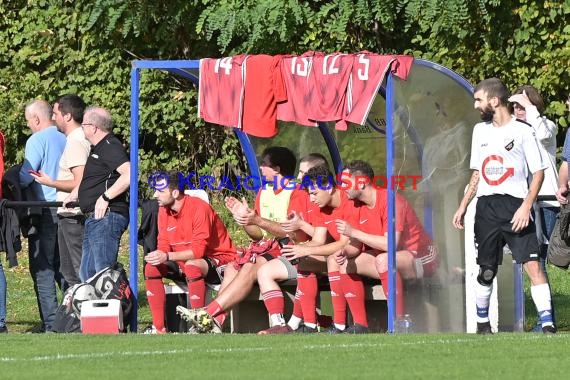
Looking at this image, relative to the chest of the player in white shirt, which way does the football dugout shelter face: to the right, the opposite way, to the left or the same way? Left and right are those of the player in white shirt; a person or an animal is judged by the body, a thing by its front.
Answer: the same way

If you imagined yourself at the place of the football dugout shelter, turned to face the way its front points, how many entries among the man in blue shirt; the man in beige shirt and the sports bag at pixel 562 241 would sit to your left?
1

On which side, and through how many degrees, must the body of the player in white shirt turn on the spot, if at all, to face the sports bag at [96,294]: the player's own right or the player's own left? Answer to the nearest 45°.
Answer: approximately 45° to the player's own right

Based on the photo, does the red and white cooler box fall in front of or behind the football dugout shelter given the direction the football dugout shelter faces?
in front

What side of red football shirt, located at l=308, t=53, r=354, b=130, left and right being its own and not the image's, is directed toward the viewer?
back

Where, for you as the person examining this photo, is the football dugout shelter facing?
facing the viewer and to the left of the viewer

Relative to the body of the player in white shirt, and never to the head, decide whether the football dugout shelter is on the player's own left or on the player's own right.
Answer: on the player's own right

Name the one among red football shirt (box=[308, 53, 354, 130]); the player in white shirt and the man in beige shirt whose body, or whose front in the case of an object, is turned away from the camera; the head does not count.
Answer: the red football shirt

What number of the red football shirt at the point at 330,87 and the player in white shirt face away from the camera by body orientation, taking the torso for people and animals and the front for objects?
1

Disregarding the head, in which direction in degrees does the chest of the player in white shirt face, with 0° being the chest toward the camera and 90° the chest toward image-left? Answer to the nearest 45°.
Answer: approximately 45°
